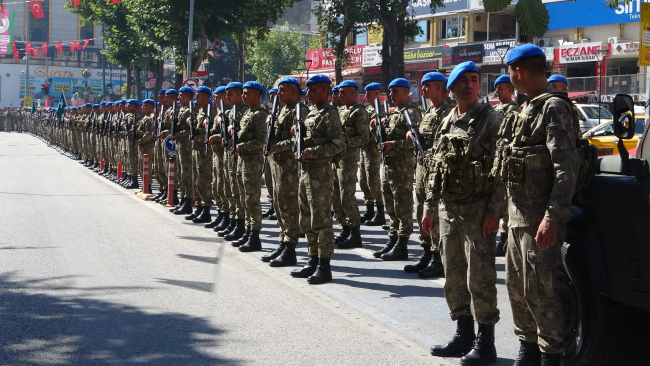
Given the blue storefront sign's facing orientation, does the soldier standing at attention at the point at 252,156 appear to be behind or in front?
in front

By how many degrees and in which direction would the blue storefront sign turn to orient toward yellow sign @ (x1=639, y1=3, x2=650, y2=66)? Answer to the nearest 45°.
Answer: approximately 45° to its left

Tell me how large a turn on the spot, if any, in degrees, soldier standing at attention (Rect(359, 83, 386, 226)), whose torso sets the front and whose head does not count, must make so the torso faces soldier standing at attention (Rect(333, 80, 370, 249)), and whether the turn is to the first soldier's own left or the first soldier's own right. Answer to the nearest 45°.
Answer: approximately 45° to the first soldier's own left

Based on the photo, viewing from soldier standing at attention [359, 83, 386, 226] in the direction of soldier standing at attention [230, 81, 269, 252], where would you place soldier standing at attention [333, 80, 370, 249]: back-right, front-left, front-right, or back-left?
front-left

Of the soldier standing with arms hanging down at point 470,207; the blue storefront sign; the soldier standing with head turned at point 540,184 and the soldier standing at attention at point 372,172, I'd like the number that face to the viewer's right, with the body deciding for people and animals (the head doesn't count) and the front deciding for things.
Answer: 0

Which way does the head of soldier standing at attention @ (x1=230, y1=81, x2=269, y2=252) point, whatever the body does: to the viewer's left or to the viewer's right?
to the viewer's left

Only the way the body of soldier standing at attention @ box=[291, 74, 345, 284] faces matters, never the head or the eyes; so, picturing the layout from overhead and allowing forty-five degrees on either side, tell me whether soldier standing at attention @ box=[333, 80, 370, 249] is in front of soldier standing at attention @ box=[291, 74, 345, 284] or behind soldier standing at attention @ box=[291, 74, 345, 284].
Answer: behind

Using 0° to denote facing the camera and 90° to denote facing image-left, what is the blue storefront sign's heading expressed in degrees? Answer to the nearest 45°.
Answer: approximately 45°

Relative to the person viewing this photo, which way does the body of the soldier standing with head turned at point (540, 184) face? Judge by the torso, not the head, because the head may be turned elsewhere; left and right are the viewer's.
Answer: facing the viewer and to the left of the viewer

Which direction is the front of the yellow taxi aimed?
to the viewer's left

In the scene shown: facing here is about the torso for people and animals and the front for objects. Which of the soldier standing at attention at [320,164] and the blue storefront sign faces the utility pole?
the blue storefront sign

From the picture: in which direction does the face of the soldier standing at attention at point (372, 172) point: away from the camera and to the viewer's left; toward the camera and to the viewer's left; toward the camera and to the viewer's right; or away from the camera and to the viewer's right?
toward the camera and to the viewer's left

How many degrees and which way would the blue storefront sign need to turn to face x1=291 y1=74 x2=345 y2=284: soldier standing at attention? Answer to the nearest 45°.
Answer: approximately 45° to its left

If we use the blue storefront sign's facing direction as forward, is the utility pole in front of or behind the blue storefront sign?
in front

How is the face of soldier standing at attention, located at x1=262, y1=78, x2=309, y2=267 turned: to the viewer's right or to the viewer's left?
to the viewer's left
